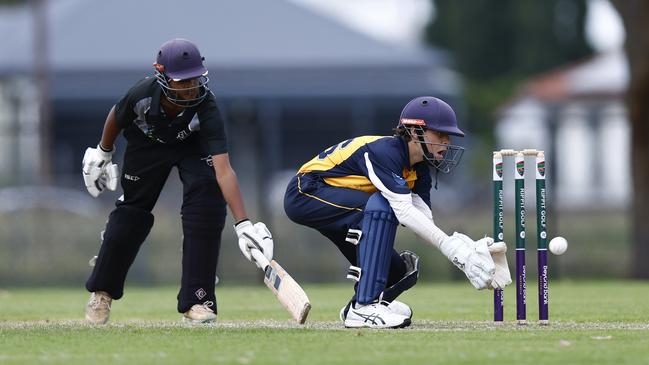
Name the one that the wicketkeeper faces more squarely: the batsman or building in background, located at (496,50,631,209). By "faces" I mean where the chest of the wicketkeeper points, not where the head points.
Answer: the building in background

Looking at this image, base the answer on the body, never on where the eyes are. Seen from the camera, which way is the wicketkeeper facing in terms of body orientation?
to the viewer's right

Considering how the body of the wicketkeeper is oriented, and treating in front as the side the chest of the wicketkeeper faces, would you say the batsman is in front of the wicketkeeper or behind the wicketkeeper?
behind

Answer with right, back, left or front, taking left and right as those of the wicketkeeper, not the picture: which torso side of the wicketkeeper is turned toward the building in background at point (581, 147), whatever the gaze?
left

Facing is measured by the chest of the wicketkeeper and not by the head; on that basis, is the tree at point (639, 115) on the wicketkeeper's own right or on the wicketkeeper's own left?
on the wicketkeeper's own left
